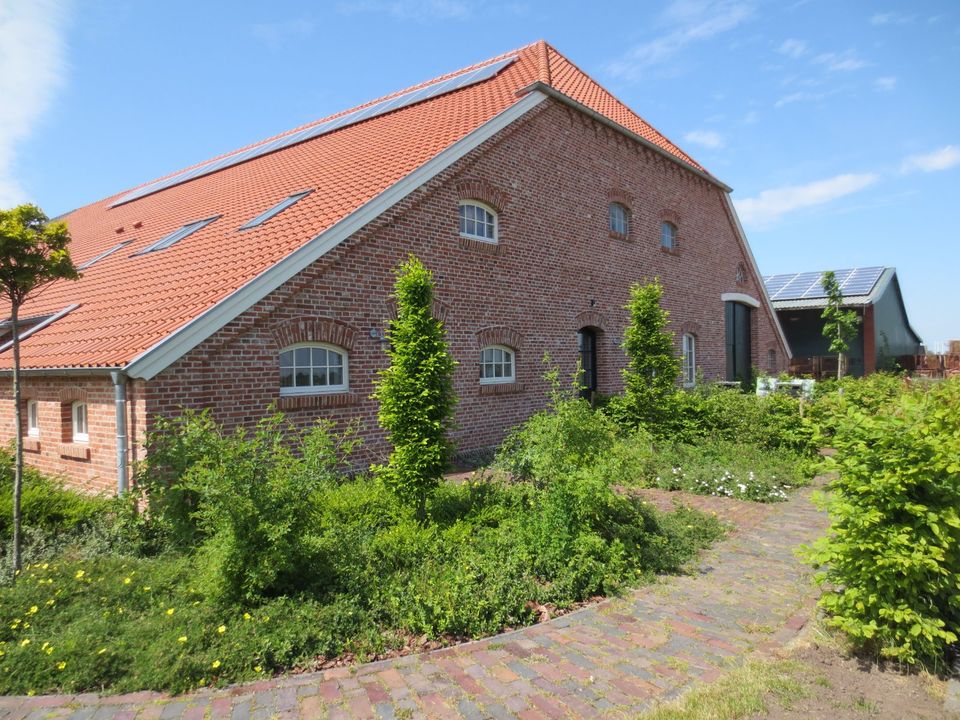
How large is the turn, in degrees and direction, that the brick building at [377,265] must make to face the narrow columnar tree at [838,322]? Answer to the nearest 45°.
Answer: approximately 90° to its left

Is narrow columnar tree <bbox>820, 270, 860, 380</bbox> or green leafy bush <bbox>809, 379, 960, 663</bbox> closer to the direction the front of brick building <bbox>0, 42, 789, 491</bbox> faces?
the green leafy bush
